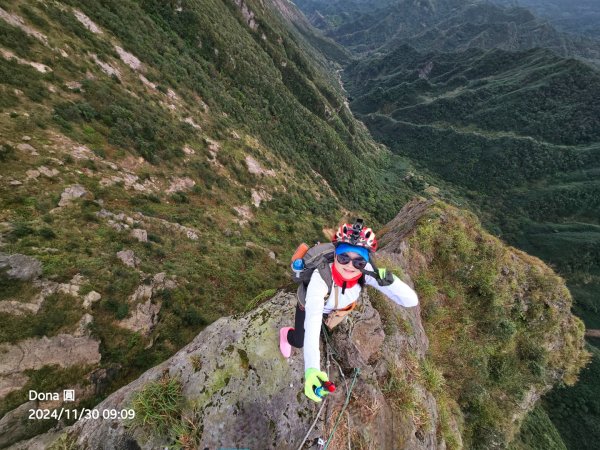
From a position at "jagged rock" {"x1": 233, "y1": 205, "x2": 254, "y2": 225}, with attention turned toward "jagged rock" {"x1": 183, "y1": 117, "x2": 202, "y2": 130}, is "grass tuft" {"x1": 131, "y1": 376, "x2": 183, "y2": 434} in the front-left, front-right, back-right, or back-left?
back-left

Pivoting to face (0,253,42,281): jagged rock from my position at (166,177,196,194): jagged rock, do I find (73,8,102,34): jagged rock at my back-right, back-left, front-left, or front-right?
back-right

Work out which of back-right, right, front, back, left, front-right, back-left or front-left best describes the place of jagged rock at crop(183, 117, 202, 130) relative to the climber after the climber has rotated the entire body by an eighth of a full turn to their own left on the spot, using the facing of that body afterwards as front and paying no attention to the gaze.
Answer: back-left

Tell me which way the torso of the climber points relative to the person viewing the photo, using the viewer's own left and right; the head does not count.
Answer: facing the viewer and to the right of the viewer

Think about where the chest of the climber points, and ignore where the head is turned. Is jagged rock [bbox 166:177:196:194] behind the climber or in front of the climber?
behind

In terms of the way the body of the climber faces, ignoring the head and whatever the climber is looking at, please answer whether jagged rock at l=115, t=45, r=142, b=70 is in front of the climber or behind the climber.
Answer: behind

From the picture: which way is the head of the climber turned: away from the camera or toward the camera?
toward the camera

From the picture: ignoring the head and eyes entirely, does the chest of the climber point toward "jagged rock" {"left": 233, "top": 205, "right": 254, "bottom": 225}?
no

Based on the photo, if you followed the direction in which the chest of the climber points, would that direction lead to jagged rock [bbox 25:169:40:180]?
no

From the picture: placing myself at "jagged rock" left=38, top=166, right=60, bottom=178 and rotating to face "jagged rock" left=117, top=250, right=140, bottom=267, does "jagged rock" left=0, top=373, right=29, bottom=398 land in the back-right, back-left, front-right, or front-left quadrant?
front-right

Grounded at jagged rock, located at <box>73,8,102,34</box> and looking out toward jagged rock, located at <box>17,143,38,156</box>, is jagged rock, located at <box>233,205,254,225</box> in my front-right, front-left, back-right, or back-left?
front-left

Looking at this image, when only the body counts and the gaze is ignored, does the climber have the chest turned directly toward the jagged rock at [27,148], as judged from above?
no
